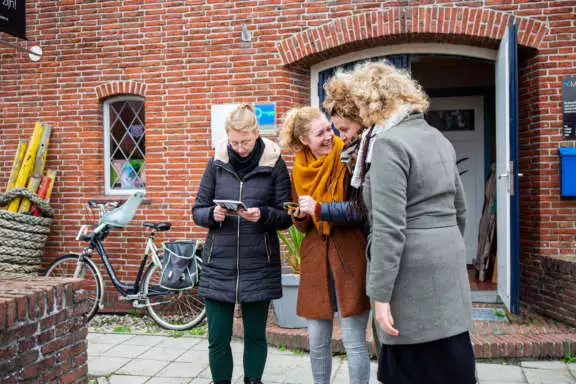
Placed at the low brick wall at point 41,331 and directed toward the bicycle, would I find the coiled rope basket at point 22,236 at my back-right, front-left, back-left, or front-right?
front-left

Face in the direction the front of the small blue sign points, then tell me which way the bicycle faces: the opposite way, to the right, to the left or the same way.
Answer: to the right

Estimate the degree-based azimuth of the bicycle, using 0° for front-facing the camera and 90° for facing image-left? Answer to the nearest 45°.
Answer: approximately 90°

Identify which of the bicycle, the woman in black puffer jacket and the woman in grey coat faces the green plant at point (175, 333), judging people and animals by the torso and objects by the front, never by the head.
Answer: the woman in grey coat

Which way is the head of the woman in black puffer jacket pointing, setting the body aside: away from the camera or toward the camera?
toward the camera

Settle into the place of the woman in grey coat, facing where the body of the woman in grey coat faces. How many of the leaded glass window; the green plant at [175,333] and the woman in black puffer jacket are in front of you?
3

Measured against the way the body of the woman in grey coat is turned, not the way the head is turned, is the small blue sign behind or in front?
in front

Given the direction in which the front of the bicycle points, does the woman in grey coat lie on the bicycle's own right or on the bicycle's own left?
on the bicycle's own left

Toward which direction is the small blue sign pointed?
toward the camera

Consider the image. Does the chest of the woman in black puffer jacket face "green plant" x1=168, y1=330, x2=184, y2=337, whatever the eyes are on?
no

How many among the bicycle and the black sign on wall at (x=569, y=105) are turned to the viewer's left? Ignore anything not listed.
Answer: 1

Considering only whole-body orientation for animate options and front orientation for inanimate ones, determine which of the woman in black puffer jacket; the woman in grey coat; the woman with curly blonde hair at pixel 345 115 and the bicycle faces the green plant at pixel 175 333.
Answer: the woman in grey coat

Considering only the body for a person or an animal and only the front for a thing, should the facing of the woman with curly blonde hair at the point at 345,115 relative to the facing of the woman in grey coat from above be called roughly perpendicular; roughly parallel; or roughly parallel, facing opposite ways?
roughly perpendicular

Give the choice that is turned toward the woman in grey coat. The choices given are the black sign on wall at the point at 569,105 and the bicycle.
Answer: the black sign on wall

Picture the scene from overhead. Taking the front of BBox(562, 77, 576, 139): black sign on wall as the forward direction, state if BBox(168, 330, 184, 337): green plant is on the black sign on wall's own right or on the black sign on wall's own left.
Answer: on the black sign on wall's own right

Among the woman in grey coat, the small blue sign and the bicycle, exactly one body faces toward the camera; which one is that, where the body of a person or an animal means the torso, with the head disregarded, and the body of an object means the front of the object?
the small blue sign

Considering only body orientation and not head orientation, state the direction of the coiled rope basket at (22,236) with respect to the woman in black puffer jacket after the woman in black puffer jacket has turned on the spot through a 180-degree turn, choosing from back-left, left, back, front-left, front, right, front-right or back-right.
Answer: front-left

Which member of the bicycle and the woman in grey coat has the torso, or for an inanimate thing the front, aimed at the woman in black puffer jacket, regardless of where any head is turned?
the woman in grey coat
